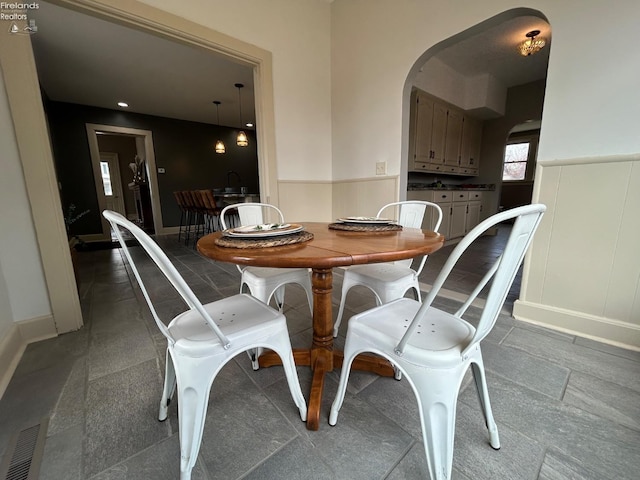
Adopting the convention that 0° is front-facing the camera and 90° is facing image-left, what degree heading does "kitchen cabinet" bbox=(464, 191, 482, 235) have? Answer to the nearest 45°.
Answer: approximately 315°

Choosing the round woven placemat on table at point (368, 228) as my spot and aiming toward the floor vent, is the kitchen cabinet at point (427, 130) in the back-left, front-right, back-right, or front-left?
back-right

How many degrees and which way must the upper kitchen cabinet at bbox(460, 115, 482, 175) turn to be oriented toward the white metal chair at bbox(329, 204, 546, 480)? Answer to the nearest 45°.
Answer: approximately 45° to its right

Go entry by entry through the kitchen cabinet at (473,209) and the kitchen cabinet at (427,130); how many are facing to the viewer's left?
0

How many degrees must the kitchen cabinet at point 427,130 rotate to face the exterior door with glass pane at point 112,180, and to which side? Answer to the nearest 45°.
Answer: approximately 135° to its right

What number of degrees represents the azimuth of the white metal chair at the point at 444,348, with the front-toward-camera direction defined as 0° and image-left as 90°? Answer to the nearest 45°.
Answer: approximately 135°

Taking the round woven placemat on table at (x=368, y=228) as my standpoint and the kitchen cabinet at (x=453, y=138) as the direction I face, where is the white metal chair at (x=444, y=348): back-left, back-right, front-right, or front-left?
back-right
